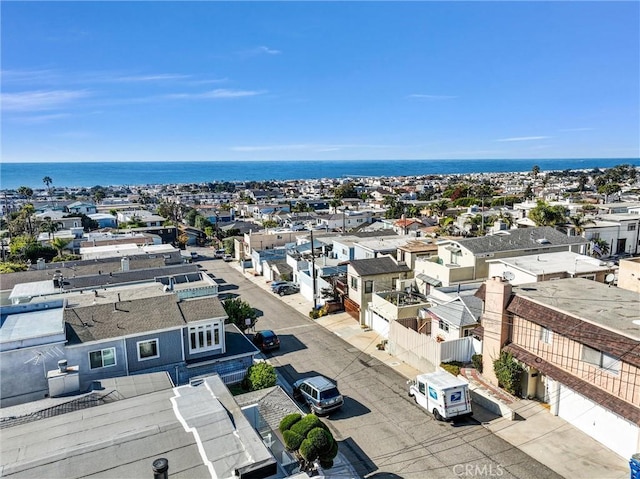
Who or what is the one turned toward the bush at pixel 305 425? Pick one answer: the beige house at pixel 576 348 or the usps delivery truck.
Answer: the beige house

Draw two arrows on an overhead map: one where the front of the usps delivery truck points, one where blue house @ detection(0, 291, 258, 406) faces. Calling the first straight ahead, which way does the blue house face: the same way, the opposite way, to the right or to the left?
to the right

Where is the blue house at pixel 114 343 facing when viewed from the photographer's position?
facing to the right of the viewer

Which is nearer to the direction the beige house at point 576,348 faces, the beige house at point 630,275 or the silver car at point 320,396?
the silver car

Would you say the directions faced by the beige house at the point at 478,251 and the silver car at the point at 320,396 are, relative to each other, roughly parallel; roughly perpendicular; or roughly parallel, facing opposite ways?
roughly perpendicular

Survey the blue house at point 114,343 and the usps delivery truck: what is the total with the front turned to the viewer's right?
1

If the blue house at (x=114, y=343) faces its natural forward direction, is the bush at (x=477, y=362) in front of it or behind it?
in front

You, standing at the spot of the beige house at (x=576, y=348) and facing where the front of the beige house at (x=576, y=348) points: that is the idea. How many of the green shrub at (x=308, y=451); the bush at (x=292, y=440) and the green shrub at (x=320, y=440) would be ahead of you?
3

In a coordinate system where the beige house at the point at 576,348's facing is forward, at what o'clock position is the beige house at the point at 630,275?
the beige house at the point at 630,275 is roughly at 5 o'clock from the beige house at the point at 576,348.

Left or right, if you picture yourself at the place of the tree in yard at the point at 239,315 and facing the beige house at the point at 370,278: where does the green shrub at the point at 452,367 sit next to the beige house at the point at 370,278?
right

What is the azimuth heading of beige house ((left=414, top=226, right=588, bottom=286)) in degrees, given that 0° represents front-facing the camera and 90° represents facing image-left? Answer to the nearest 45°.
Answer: approximately 45°
